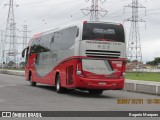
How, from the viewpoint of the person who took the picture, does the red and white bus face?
facing away from the viewer and to the left of the viewer
